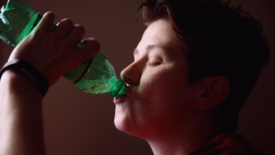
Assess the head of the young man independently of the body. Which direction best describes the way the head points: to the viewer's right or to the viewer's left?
to the viewer's left

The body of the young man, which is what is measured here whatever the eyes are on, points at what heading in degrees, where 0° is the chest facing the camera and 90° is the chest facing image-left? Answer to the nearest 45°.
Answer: approximately 90°
